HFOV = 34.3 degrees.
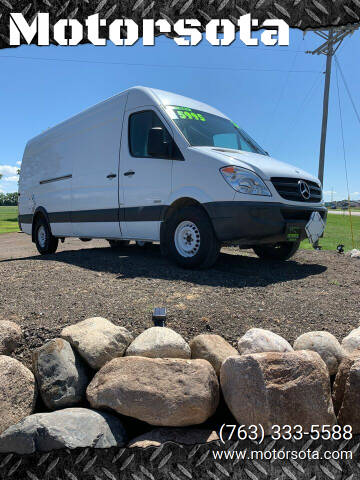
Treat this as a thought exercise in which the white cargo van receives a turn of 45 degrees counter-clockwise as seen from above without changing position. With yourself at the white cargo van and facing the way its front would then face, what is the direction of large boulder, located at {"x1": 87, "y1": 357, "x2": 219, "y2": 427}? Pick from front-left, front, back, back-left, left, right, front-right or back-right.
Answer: right

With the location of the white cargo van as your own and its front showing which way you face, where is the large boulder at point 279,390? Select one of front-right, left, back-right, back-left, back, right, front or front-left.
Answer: front-right

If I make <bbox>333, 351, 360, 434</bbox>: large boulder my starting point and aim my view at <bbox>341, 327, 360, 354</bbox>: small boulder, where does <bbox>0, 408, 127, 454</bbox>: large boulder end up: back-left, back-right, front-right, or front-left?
back-left

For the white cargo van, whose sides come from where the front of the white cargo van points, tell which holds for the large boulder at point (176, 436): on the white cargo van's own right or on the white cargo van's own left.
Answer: on the white cargo van's own right

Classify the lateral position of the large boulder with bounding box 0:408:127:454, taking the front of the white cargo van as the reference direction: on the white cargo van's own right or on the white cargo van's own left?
on the white cargo van's own right

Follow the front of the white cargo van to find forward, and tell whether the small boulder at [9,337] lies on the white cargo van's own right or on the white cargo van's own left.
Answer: on the white cargo van's own right

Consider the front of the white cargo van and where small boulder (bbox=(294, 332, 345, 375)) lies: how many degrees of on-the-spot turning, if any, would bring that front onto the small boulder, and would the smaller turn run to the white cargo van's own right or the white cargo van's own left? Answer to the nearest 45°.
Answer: approximately 45° to the white cargo van's own right

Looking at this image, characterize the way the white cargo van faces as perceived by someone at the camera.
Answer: facing the viewer and to the right of the viewer

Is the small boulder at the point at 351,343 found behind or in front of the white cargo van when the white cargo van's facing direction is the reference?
in front

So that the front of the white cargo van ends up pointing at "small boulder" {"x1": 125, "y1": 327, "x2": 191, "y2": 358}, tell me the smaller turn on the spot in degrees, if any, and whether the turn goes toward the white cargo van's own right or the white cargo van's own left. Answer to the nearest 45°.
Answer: approximately 45° to the white cargo van's own right

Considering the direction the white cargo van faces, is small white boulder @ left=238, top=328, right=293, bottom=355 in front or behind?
in front
